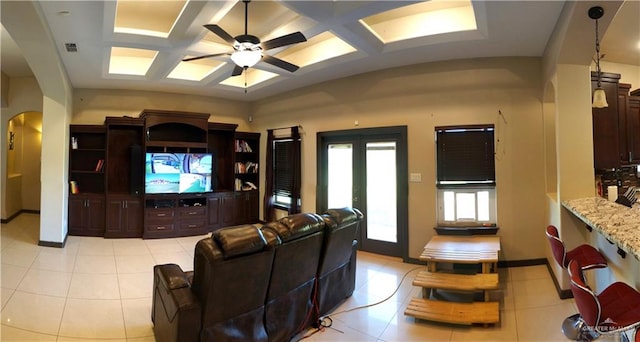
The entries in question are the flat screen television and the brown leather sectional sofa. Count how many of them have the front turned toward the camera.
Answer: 1

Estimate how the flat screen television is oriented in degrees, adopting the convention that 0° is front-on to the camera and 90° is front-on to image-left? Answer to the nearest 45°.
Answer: approximately 0°

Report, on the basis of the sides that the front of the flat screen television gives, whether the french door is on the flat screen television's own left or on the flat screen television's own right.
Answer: on the flat screen television's own left

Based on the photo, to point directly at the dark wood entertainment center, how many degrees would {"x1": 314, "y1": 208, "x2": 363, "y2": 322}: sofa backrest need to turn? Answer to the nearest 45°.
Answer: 0° — it already faces it

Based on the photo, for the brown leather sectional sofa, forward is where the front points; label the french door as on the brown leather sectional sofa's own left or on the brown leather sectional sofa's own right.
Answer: on the brown leather sectional sofa's own right

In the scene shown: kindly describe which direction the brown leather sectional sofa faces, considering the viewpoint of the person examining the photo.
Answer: facing away from the viewer and to the left of the viewer

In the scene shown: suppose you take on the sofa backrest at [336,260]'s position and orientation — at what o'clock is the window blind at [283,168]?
The window blind is roughly at 1 o'clock from the sofa backrest.

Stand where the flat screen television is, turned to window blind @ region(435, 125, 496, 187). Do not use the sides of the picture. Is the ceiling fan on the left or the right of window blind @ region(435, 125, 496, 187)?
right

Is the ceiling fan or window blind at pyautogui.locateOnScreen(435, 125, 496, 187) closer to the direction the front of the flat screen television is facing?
the ceiling fan

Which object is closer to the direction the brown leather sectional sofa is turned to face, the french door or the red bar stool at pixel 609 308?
the french door

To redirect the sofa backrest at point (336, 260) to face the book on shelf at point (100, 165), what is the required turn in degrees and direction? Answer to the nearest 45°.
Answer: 0° — it already faces it

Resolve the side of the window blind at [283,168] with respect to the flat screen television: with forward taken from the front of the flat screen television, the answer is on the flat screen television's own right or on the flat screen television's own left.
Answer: on the flat screen television's own left

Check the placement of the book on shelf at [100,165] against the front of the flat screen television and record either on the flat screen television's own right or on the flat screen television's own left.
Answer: on the flat screen television's own right
